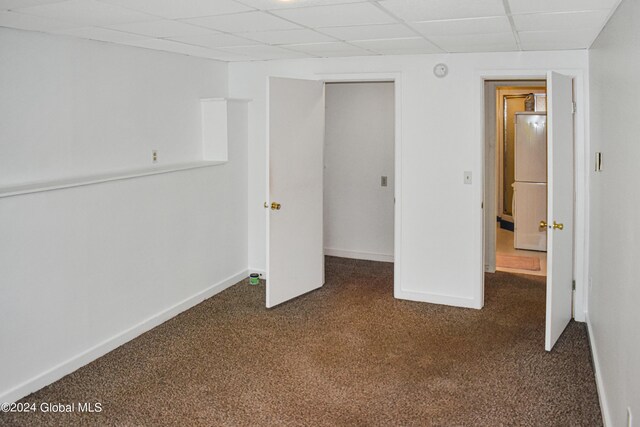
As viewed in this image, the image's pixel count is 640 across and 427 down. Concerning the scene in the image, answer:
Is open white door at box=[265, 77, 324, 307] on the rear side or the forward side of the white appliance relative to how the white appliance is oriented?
on the forward side

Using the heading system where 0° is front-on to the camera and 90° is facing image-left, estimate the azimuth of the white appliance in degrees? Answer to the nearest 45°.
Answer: approximately 0°

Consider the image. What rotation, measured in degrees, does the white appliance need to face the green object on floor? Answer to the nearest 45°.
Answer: approximately 45° to its right

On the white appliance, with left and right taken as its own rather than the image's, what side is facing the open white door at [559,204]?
front

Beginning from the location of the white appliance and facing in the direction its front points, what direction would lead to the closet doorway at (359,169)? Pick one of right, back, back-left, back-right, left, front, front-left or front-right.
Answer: front-right
